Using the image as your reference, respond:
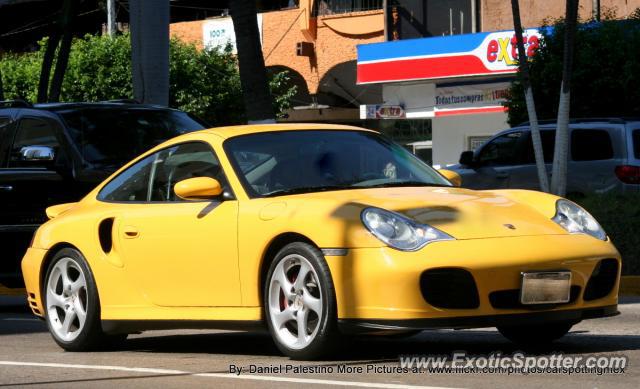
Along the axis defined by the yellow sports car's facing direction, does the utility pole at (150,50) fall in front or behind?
behind

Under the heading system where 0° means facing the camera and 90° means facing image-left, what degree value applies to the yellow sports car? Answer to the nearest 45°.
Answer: approximately 315°
